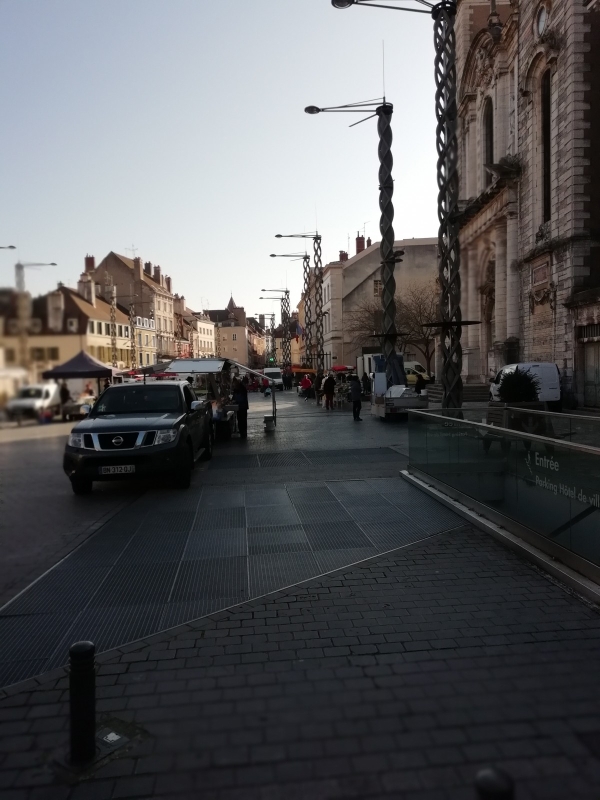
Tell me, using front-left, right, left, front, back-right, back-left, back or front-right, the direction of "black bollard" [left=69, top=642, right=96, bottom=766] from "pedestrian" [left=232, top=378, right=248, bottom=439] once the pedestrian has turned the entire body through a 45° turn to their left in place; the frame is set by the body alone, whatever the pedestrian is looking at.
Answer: front-left

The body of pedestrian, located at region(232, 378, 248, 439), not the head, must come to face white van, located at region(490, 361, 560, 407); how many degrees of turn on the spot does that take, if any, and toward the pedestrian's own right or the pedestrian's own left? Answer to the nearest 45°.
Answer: approximately 180°

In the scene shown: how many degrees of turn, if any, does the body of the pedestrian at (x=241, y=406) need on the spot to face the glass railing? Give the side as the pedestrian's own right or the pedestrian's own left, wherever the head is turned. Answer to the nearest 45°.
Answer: approximately 90° to the pedestrian's own left

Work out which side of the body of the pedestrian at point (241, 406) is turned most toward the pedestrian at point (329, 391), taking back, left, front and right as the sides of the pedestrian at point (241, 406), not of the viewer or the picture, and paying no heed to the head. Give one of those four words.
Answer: right

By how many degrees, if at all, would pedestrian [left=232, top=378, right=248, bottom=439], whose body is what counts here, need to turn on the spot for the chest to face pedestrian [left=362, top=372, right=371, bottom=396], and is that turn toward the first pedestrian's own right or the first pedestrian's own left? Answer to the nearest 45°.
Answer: approximately 90° to the first pedestrian's own right

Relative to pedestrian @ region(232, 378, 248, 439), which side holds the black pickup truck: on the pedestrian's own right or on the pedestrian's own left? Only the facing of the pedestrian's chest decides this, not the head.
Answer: on the pedestrian's own left

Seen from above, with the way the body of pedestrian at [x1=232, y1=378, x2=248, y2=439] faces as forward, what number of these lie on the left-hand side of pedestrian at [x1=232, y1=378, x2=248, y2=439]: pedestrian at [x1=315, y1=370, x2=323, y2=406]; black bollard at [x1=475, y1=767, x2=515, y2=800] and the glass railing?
2

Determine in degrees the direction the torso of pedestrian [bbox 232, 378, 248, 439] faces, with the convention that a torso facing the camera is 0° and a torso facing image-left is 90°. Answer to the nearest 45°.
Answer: approximately 90°
